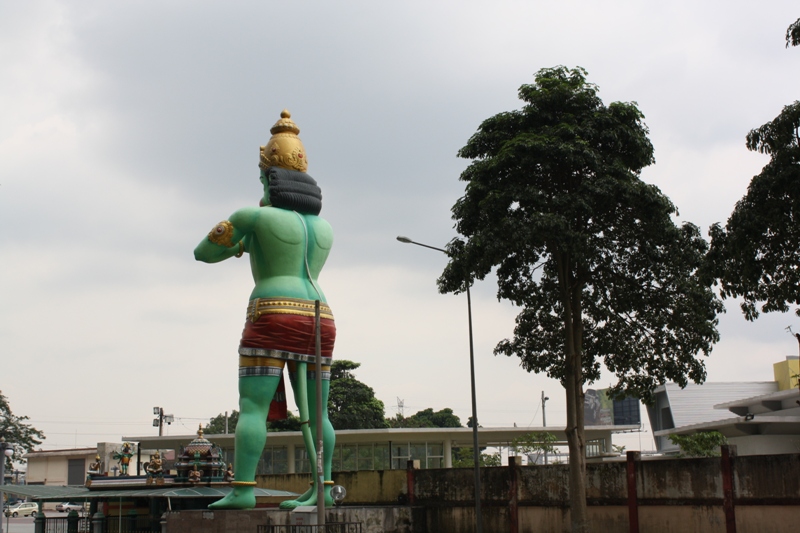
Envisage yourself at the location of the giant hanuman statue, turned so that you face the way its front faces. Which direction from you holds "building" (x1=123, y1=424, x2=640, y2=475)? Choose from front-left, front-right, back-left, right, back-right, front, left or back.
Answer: front-right

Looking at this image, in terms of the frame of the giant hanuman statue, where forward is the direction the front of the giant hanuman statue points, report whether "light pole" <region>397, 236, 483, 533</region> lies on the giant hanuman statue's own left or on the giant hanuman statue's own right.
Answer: on the giant hanuman statue's own right

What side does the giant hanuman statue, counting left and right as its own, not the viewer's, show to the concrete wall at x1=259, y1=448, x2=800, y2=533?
right

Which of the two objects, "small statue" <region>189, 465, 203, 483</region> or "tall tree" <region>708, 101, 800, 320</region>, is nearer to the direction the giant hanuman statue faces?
the small statue

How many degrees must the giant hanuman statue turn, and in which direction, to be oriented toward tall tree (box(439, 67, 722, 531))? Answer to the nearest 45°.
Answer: approximately 135° to its right

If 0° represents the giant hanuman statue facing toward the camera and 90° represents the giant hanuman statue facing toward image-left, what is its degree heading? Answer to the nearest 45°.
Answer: approximately 135°
